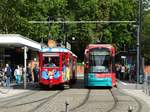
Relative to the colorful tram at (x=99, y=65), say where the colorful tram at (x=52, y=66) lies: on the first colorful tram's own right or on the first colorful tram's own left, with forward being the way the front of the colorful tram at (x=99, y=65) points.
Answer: on the first colorful tram's own right

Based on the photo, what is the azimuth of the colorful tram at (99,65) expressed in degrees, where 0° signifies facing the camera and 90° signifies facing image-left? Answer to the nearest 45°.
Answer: approximately 0°
